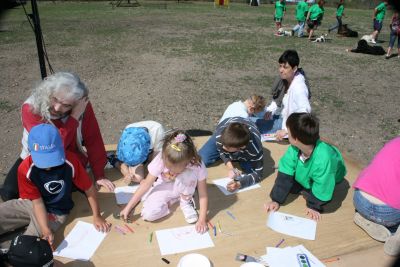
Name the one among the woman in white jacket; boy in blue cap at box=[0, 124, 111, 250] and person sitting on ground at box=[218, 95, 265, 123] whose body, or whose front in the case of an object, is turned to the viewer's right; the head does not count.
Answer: the person sitting on ground

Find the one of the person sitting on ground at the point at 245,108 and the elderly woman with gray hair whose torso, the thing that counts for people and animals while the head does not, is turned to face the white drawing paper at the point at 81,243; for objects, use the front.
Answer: the elderly woman with gray hair

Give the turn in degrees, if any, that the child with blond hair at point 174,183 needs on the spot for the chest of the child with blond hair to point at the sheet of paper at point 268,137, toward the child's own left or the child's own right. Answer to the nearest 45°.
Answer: approximately 135° to the child's own left

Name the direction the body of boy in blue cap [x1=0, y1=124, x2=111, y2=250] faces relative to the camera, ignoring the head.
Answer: toward the camera

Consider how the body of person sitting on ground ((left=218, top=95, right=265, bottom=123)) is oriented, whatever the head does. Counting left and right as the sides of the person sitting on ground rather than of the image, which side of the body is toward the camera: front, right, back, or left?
right

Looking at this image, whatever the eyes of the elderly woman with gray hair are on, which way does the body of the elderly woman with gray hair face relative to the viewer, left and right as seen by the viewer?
facing the viewer

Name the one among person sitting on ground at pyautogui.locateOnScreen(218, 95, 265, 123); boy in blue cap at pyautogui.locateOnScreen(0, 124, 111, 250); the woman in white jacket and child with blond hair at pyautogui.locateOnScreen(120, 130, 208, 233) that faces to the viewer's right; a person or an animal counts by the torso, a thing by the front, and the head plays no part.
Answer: the person sitting on ground

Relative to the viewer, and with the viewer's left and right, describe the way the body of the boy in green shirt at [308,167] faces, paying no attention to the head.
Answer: facing the viewer and to the left of the viewer

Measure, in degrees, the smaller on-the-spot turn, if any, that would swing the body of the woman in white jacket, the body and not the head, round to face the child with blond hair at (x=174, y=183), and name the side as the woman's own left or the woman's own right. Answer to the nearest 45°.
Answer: approximately 45° to the woman's own left

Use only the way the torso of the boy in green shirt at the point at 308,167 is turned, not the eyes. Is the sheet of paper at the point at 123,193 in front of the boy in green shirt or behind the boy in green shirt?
in front

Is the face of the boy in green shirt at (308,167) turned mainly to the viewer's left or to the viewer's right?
to the viewer's left

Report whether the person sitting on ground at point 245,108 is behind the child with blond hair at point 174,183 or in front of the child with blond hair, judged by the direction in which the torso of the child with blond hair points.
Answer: behind

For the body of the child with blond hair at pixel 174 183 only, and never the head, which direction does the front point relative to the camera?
toward the camera
